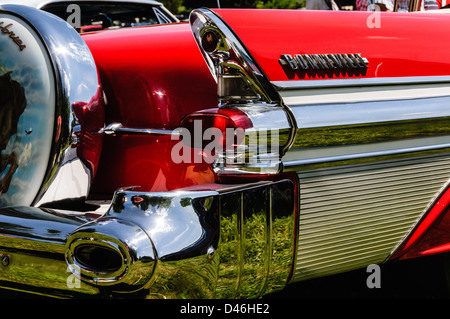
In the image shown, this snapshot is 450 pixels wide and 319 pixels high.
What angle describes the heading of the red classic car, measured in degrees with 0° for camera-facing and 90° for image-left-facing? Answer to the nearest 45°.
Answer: approximately 225°

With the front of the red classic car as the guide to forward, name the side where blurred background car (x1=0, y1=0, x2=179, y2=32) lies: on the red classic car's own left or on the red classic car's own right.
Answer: on the red classic car's own left
